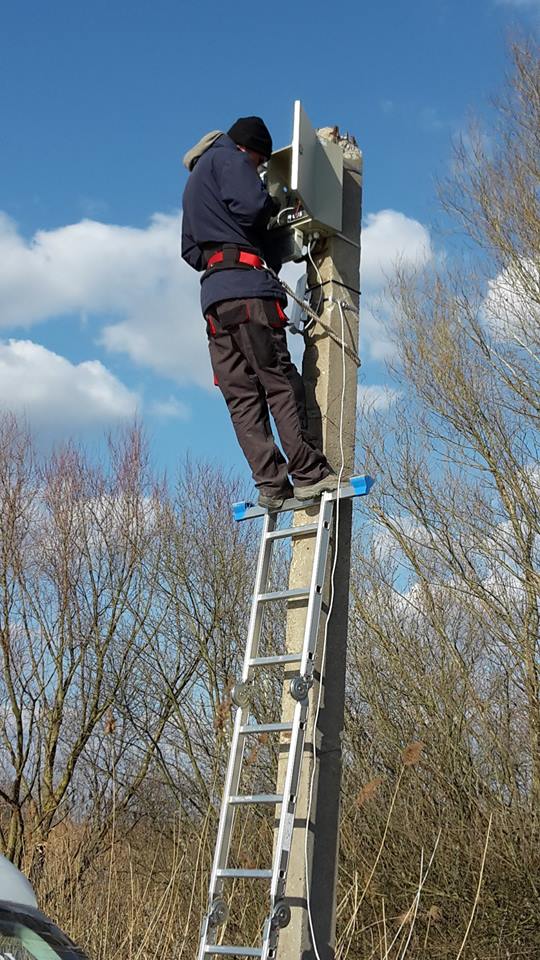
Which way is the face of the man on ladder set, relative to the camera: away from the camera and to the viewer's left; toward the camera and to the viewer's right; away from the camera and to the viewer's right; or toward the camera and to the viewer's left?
away from the camera and to the viewer's right

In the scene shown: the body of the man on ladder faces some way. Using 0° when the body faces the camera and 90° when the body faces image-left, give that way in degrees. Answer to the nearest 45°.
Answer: approximately 225°
